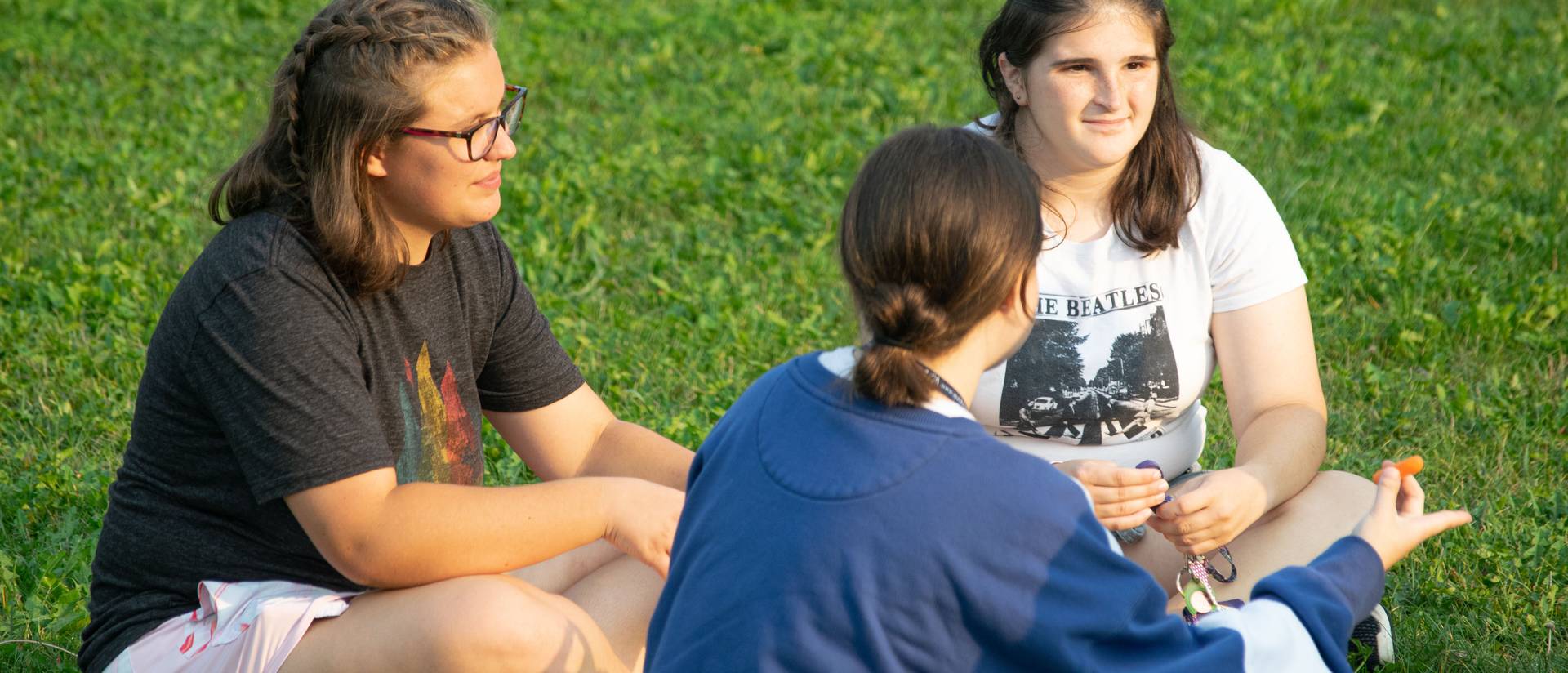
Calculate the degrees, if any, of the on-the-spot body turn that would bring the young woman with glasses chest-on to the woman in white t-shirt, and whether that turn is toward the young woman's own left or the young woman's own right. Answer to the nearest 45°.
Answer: approximately 45° to the young woman's own left

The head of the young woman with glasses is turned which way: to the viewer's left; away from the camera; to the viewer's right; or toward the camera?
to the viewer's right

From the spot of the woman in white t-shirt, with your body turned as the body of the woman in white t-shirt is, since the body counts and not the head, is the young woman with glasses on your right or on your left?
on your right

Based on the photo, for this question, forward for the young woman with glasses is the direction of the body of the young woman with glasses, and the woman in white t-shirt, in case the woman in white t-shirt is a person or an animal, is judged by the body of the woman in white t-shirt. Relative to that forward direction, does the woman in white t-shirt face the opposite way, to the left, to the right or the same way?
to the right

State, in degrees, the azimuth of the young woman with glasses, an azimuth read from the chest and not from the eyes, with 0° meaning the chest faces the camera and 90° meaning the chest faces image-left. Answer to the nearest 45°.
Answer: approximately 315°
